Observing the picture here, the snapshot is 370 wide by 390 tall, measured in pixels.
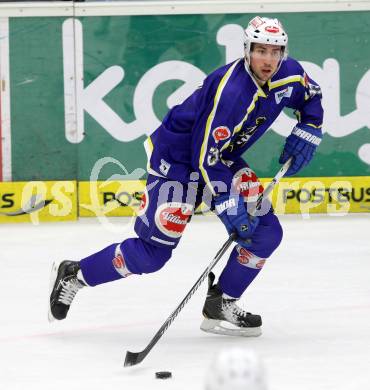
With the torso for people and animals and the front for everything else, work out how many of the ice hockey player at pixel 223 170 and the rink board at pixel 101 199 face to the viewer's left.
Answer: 0

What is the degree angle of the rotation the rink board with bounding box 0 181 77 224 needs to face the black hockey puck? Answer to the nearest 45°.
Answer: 0° — it already faces it

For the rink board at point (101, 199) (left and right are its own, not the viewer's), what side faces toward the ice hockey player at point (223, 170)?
front

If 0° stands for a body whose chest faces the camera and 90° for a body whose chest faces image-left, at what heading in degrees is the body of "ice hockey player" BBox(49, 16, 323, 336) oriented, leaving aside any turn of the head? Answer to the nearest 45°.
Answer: approximately 315°

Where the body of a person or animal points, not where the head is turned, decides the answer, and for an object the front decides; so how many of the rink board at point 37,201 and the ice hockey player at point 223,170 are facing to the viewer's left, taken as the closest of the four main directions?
0

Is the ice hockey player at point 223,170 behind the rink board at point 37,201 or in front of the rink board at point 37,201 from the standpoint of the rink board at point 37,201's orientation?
in front

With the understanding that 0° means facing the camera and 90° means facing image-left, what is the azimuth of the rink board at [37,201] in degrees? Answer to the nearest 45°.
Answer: approximately 0°

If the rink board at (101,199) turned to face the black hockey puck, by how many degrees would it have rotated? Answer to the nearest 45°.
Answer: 0° — it already faces it
